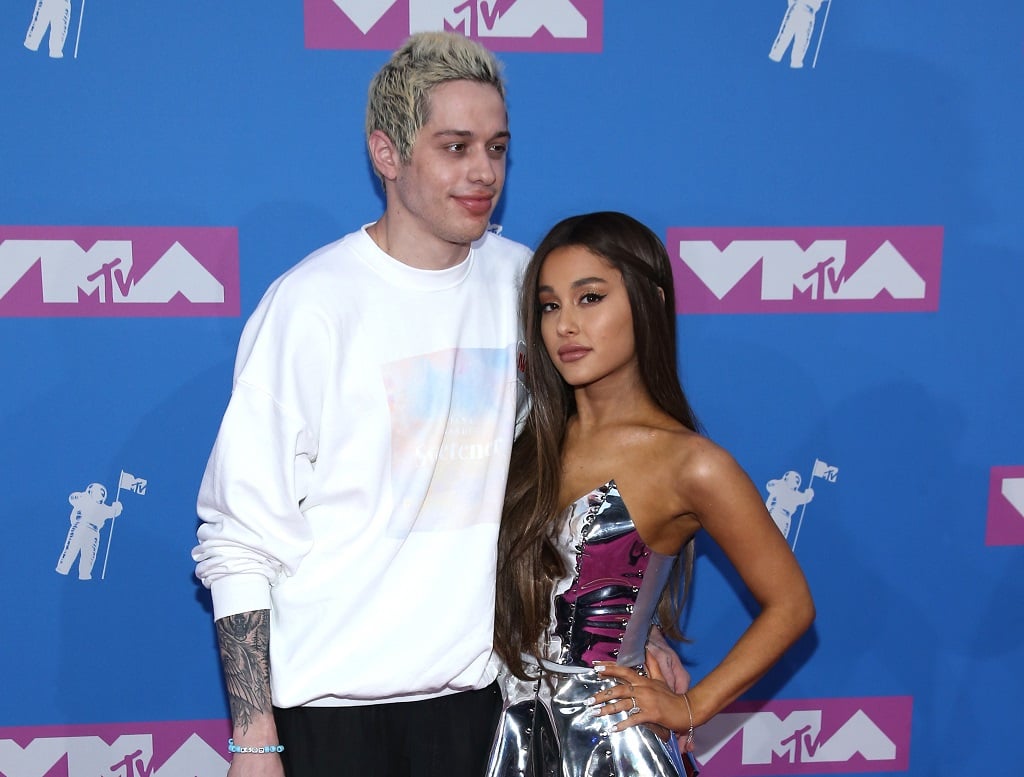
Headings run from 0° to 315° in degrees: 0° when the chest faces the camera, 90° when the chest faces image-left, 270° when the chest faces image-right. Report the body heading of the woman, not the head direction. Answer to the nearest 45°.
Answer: approximately 45°

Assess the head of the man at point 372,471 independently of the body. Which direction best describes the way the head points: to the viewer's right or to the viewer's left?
to the viewer's right

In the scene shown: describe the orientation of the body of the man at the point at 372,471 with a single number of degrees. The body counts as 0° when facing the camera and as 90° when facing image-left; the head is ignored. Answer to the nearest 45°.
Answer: approximately 315°
